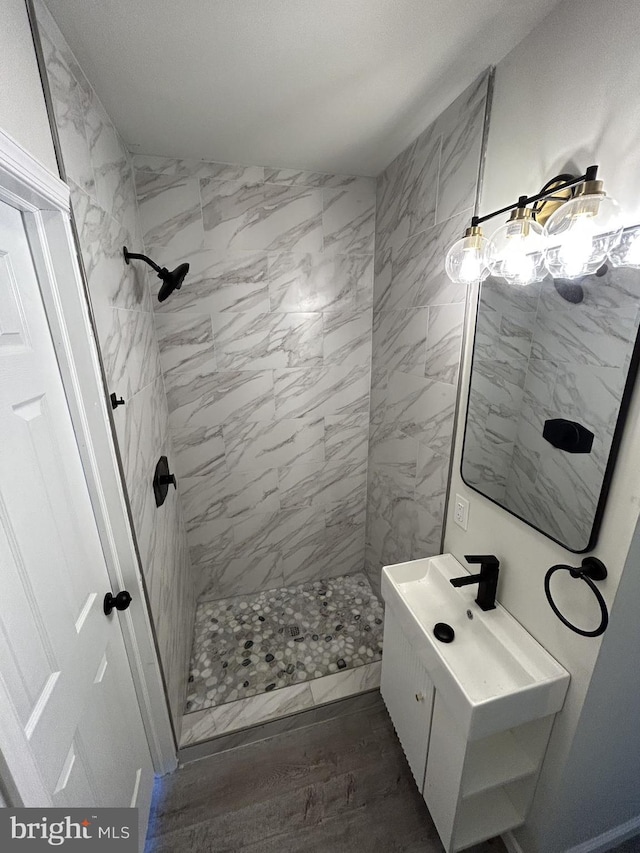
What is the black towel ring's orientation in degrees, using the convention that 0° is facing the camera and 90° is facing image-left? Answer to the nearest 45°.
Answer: approximately 45°

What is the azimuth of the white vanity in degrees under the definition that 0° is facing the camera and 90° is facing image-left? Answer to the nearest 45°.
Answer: approximately 45°

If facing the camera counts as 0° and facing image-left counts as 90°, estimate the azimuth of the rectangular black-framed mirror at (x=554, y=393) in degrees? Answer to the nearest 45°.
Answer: approximately 45°

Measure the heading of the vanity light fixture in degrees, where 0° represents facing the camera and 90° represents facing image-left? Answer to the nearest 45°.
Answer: approximately 45°

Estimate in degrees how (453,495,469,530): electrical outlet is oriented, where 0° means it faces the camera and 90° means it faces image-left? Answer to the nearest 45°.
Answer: approximately 45°
